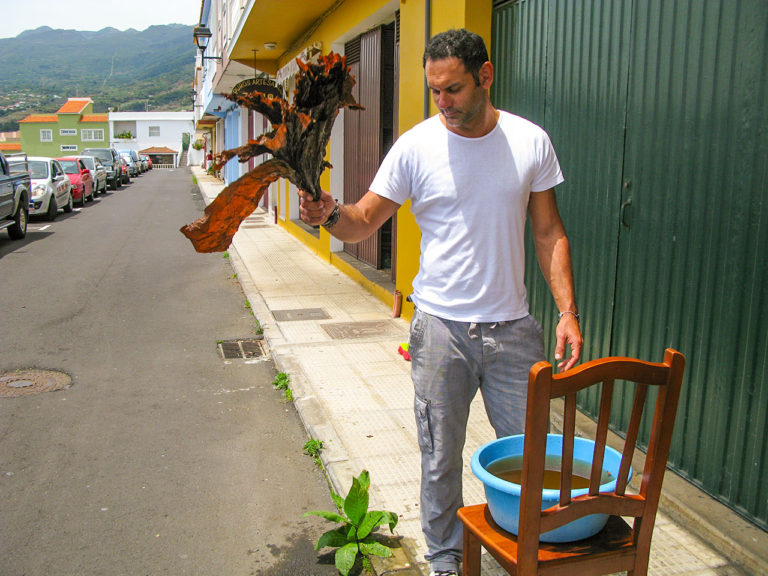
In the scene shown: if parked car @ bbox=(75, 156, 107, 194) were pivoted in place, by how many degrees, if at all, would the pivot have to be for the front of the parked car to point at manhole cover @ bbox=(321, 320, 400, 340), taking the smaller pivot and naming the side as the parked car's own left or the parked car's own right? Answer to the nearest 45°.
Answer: approximately 45° to the parked car's own right

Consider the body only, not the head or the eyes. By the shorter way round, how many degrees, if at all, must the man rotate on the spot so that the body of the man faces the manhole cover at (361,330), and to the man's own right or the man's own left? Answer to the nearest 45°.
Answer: approximately 180°

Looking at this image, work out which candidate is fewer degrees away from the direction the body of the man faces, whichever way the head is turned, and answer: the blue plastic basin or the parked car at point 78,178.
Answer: the blue plastic basin

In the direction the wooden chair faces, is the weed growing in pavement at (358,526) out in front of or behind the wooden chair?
in front

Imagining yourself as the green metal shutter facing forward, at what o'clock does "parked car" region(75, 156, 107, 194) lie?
The parked car is roughly at 3 o'clock from the green metal shutter.

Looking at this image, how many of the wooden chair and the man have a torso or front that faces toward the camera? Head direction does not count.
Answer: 1

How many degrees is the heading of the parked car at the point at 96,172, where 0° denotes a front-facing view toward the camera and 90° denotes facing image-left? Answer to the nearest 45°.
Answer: approximately 315°

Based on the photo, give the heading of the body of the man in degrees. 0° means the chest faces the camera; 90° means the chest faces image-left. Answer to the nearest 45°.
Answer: approximately 0°

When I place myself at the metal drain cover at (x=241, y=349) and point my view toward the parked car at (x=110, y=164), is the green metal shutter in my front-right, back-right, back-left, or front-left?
back-right

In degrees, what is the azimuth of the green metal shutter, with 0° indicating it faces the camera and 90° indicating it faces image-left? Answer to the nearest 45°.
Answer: approximately 45°

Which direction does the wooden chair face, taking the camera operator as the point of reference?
facing away from the viewer and to the left of the viewer

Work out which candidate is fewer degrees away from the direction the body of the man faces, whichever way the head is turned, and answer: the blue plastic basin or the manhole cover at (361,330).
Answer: the blue plastic basin

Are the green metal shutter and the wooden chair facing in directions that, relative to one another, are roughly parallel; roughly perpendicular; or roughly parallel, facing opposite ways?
roughly perpendicular

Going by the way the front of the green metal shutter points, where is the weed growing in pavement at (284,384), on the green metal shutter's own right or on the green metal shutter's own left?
on the green metal shutter's own right

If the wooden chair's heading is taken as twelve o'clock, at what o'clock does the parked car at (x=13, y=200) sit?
The parked car is roughly at 12 o'clock from the wooden chair.
